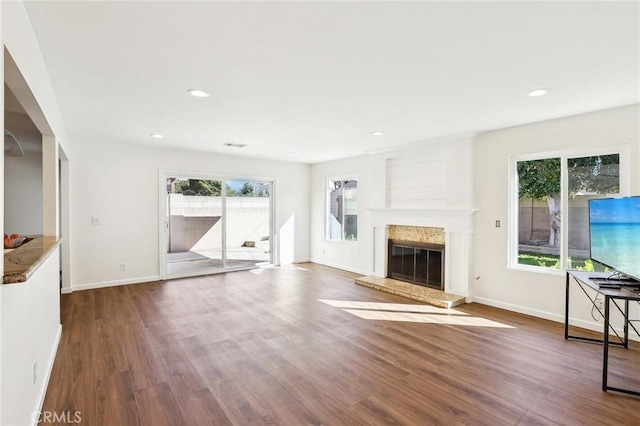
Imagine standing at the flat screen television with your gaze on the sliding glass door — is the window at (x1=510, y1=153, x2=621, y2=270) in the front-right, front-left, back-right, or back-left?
front-right

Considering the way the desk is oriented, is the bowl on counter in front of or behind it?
in front

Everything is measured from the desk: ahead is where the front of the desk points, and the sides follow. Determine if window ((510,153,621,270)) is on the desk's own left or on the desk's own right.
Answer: on the desk's own right

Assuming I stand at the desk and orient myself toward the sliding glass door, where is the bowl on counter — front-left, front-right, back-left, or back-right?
front-left

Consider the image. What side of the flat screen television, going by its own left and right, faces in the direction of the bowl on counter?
front

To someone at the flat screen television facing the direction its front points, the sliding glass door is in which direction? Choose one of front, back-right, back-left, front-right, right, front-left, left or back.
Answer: front-right

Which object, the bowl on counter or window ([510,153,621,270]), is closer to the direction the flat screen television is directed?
the bowl on counter

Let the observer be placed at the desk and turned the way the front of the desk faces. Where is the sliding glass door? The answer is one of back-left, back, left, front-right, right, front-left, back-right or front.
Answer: front-right

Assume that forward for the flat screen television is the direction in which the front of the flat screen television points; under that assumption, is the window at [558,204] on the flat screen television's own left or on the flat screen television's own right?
on the flat screen television's own right

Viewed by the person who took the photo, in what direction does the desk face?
facing the viewer and to the left of the viewer

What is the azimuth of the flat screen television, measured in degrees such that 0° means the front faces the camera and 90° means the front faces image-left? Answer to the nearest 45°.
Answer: approximately 45°

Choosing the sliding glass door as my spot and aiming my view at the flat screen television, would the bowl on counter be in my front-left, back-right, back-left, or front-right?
front-right
